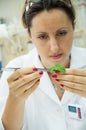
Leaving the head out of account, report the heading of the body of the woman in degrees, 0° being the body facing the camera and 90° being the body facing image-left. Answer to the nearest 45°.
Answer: approximately 0°
